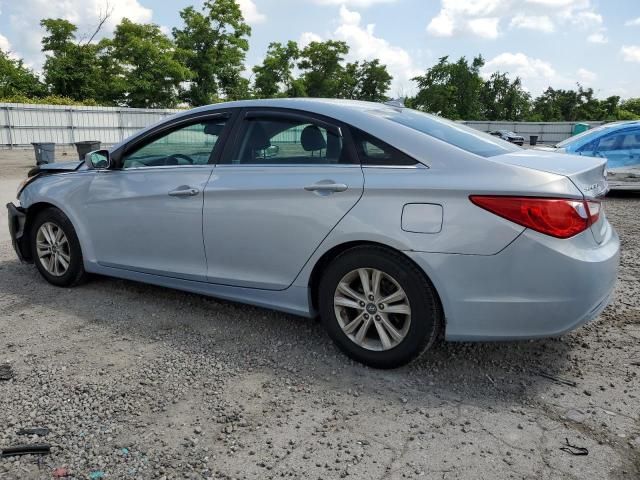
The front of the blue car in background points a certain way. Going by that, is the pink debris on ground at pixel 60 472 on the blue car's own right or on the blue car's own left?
on the blue car's own left

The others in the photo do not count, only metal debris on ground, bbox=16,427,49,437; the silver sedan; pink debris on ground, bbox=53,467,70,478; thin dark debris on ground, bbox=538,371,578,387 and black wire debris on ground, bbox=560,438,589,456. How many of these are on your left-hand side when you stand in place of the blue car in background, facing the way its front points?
5

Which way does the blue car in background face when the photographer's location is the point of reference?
facing to the left of the viewer

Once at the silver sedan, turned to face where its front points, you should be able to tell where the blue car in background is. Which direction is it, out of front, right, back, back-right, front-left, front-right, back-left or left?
right

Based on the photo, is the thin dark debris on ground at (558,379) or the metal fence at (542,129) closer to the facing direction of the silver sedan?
the metal fence

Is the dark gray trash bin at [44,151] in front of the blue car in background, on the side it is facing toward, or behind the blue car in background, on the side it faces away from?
in front

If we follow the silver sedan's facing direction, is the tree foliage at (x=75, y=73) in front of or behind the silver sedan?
in front

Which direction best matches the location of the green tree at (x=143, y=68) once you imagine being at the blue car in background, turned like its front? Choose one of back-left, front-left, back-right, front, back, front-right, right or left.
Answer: front-right

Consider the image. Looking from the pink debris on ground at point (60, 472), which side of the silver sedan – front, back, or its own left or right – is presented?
left

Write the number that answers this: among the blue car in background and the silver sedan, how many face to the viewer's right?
0

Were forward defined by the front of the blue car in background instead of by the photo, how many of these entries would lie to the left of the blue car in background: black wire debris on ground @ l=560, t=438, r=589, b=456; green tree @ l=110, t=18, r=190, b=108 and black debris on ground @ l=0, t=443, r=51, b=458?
2

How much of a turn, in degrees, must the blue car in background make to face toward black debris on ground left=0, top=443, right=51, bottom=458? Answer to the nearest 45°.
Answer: approximately 90° to its left

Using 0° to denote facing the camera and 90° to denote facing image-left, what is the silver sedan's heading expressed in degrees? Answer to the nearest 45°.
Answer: approximately 135°
